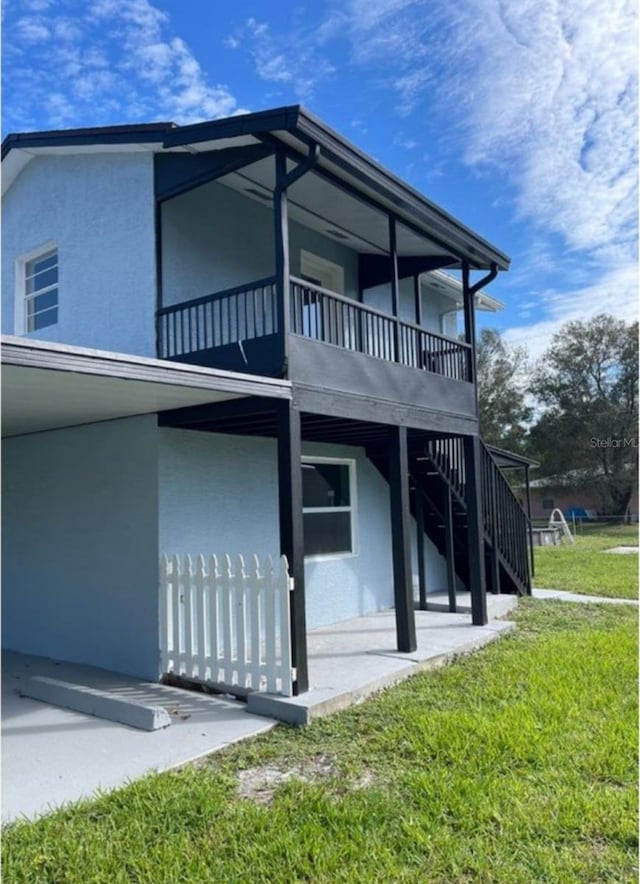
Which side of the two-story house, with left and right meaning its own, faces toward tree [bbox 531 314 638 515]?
left

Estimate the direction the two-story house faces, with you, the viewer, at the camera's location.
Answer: facing the viewer and to the right of the viewer

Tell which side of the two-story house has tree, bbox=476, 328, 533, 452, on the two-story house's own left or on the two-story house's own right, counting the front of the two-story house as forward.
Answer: on the two-story house's own left
